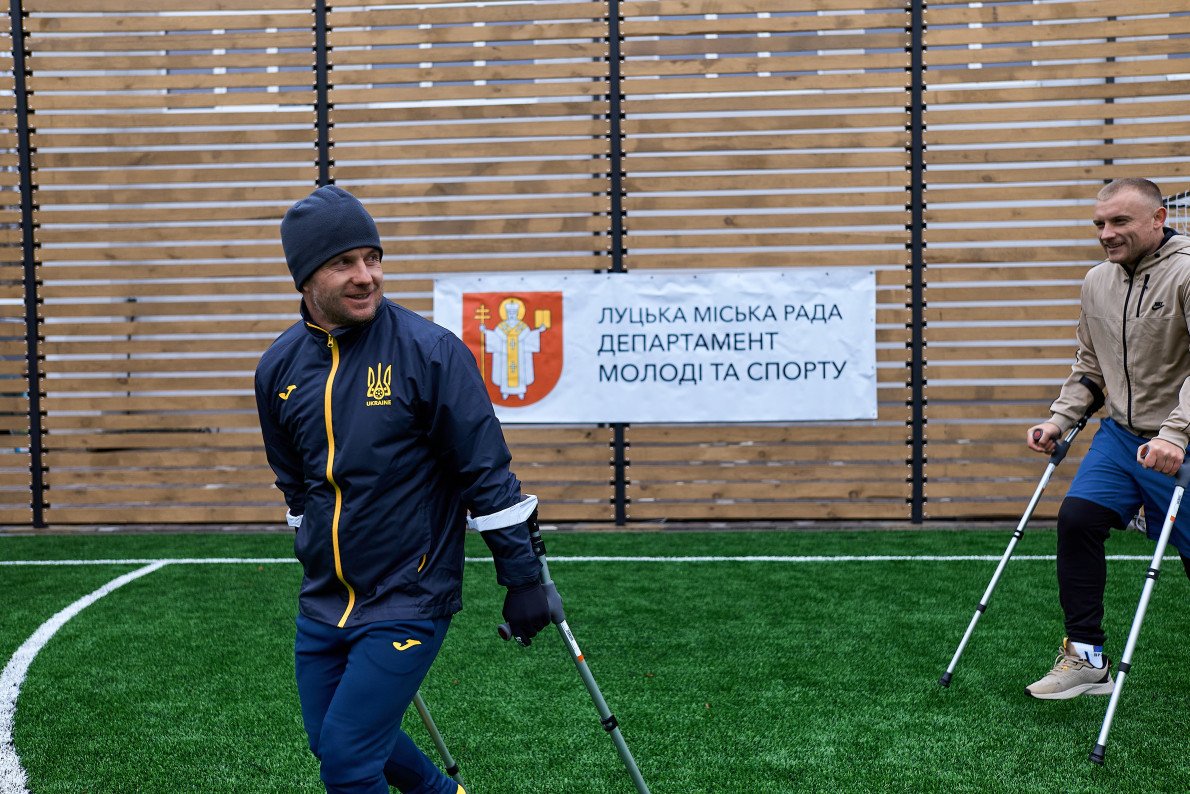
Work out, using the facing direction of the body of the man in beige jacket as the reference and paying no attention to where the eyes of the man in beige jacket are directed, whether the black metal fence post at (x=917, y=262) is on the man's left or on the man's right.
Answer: on the man's right

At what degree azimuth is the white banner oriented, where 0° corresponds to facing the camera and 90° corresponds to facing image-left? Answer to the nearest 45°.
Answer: approximately 0°

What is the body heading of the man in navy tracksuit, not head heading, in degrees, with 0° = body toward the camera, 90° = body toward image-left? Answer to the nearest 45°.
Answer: approximately 45°

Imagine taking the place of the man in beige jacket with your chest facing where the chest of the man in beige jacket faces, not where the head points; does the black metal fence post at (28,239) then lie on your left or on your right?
on your right

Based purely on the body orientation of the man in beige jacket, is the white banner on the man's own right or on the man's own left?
on the man's own right

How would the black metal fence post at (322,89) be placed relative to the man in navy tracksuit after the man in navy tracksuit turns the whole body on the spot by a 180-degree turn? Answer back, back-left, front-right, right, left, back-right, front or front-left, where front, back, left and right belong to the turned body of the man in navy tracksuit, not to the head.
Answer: front-left

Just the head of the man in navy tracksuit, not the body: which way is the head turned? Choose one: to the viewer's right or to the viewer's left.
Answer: to the viewer's right
